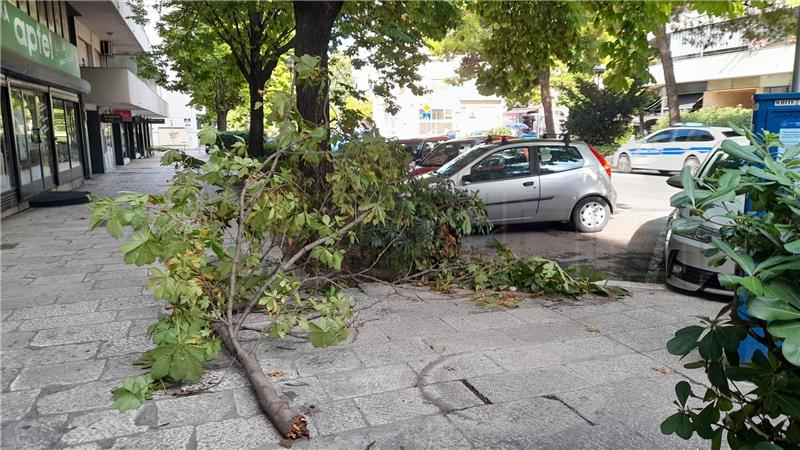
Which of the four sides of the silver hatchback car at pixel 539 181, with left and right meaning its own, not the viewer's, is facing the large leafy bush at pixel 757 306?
left

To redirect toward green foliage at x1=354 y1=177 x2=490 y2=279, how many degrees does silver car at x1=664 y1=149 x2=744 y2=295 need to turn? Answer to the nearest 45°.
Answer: approximately 45° to its right

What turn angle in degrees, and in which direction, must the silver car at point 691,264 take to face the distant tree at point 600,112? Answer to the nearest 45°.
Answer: approximately 135° to its right

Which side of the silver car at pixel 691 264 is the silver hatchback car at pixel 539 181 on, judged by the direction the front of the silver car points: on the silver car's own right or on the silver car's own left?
on the silver car's own right

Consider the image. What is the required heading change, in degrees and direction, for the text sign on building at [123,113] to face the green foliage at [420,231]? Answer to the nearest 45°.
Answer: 0° — it already faces it

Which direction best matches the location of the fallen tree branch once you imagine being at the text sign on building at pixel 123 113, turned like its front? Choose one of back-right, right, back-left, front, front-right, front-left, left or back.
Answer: front

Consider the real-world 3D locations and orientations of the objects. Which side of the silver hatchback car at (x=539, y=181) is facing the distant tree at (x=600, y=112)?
right

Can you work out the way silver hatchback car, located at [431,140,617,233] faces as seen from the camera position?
facing to the left of the viewer

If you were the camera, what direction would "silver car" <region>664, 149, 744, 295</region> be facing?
facing the viewer and to the left of the viewer

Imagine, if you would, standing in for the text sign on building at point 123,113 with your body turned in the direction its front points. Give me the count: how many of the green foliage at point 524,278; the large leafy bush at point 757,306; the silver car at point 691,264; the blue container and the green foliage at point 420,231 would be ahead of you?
5

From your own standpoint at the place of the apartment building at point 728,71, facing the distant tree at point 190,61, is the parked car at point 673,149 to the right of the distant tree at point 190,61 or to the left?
left

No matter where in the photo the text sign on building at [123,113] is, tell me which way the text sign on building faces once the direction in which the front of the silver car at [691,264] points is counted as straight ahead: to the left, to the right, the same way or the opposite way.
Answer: to the left
